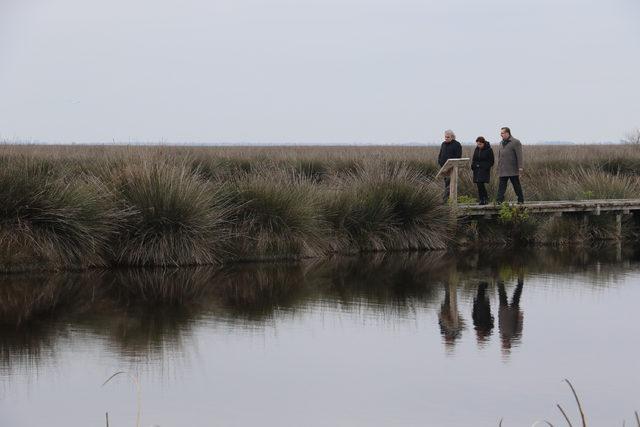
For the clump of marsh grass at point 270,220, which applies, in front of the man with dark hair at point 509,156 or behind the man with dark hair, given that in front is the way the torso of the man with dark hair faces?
in front

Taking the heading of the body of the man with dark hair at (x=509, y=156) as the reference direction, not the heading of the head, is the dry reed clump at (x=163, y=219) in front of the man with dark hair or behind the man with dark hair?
in front

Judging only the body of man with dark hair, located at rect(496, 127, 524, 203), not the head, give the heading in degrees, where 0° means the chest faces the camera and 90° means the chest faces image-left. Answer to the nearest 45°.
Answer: approximately 45°

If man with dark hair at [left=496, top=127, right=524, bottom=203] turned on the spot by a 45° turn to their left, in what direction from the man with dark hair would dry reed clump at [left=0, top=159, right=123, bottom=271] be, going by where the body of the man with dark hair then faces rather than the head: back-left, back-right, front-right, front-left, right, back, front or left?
front-right

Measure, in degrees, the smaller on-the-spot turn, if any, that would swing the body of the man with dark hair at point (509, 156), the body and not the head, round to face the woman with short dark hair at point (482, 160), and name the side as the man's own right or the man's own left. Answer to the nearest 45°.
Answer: approximately 45° to the man's own right

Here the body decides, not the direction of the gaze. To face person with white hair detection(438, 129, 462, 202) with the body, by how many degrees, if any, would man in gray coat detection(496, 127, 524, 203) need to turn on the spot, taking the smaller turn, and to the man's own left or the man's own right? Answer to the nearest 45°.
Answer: approximately 45° to the man's own right

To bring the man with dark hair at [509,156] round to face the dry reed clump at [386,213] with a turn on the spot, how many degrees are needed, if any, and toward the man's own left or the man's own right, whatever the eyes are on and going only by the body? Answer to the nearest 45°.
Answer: approximately 45° to the man's own right
